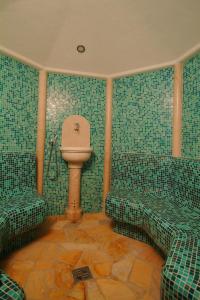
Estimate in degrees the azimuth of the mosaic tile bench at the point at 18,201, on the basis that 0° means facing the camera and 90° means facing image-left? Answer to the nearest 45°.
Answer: approximately 315°

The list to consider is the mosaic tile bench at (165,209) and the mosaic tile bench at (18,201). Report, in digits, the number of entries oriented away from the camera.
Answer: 0

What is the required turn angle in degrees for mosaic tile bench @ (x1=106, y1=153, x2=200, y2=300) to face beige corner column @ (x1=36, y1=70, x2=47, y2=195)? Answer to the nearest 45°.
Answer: approximately 45° to its right

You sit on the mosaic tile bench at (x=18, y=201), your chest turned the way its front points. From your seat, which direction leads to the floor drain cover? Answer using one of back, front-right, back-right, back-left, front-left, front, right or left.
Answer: front

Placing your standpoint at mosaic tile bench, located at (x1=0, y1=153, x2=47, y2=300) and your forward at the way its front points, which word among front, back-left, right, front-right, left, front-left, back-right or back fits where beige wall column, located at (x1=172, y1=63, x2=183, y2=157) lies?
front-left

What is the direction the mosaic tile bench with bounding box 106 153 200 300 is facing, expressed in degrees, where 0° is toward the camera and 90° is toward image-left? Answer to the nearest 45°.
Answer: approximately 45°
